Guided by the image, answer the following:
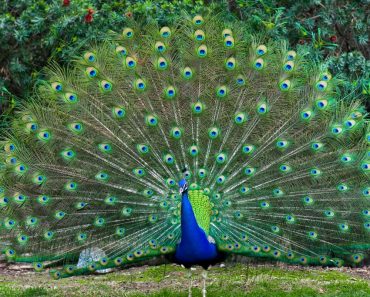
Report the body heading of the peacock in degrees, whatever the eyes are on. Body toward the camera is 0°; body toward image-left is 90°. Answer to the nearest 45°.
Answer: approximately 0°
